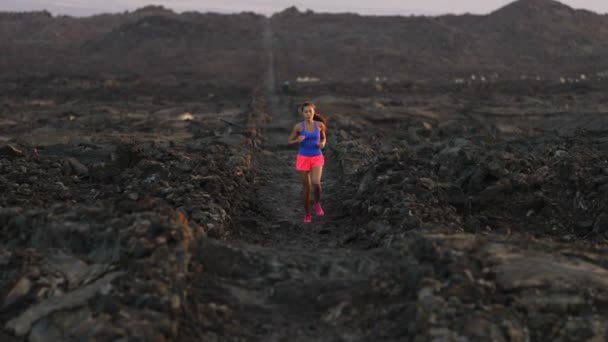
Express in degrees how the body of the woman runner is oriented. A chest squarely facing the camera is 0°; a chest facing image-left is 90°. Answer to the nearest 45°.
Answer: approximately 0°
